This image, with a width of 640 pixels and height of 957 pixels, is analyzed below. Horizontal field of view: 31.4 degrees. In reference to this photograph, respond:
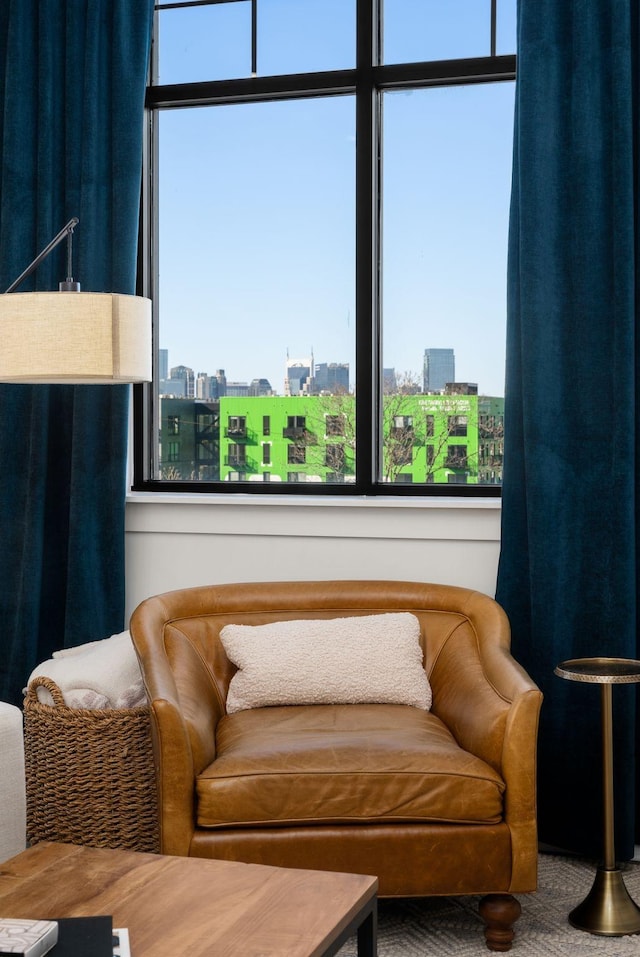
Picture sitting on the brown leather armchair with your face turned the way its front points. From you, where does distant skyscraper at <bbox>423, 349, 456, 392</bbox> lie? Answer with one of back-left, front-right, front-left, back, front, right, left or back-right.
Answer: back

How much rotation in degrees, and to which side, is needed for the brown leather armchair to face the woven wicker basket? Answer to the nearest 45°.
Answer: approximately 135° to its right

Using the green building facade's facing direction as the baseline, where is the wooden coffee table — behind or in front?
in front

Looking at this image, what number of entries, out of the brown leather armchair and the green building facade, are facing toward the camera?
2

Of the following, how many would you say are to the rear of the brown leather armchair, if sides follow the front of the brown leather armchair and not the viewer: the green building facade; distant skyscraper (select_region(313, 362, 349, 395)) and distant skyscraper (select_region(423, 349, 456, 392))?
3

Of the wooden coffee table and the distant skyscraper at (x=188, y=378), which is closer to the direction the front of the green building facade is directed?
the wooden coffee table

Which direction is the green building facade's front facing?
toward the camera

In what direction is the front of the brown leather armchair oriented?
toward the camera

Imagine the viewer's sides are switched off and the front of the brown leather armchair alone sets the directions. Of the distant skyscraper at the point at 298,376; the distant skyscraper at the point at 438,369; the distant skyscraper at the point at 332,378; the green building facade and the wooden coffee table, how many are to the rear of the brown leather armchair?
4

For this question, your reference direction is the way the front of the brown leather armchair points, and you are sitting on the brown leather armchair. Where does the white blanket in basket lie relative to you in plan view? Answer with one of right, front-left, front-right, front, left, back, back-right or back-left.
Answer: back-right

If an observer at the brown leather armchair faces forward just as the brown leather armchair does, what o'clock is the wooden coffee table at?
The wooden coffee table is roughly at 1 o'clock from the brown leather armchair.

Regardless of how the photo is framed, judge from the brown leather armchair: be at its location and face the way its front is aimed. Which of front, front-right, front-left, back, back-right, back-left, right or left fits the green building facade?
back

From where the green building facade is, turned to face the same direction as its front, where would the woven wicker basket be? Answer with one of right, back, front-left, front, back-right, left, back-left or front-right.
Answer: front-right
